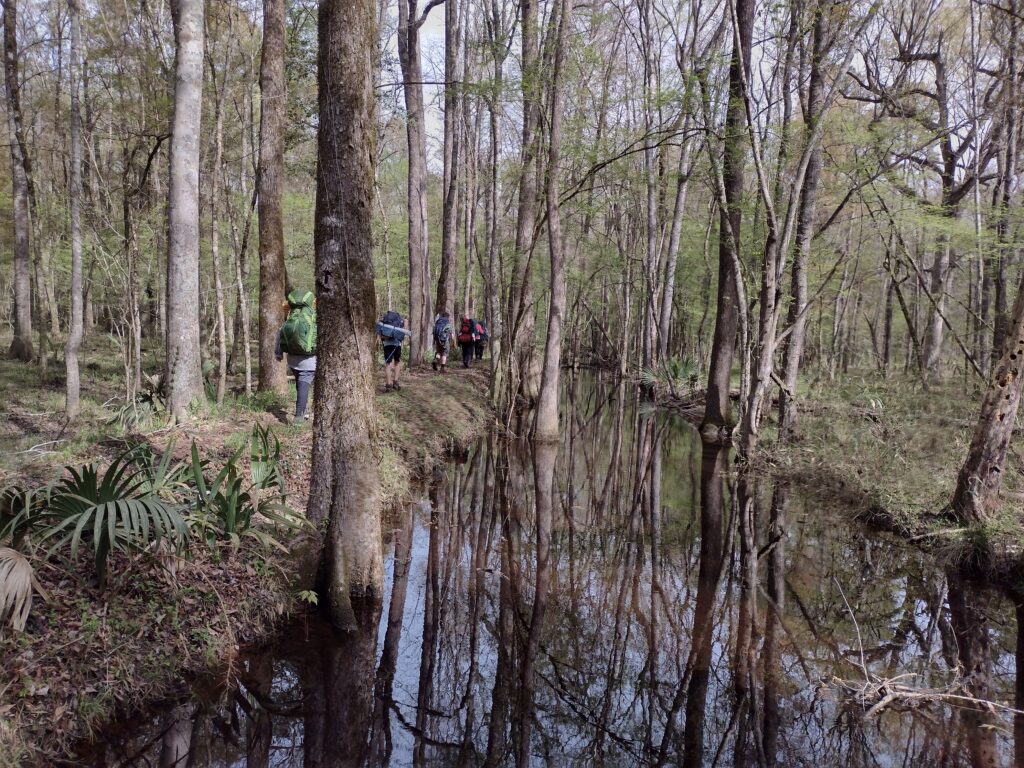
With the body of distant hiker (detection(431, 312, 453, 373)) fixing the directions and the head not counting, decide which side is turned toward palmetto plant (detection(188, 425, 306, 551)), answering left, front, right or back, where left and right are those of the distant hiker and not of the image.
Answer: back

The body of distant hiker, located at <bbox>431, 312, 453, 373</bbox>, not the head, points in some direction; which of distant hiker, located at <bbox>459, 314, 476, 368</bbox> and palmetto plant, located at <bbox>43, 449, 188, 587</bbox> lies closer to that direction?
the distant hiker

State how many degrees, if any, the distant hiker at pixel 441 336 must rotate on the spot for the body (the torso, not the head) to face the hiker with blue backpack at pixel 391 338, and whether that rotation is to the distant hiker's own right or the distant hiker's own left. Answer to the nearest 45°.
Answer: approximately 180°

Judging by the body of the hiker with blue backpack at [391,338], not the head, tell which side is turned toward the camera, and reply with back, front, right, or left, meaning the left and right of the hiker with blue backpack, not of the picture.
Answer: back

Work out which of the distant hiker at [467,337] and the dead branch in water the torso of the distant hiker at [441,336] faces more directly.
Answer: the distant hiker

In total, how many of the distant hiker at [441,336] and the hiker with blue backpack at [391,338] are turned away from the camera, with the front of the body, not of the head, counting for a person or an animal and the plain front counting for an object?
2

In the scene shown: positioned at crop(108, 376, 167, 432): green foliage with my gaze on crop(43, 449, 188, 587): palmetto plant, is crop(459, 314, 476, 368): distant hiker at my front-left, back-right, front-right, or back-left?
back-left

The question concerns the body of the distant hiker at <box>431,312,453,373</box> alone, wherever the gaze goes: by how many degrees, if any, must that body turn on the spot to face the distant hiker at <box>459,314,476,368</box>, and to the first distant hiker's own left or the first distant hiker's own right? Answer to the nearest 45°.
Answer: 0° — they already face them

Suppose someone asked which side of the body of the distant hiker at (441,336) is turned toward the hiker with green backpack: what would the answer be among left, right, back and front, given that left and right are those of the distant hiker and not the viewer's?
back

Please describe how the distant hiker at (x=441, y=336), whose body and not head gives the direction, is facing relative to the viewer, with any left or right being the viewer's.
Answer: facing away from the viewer
